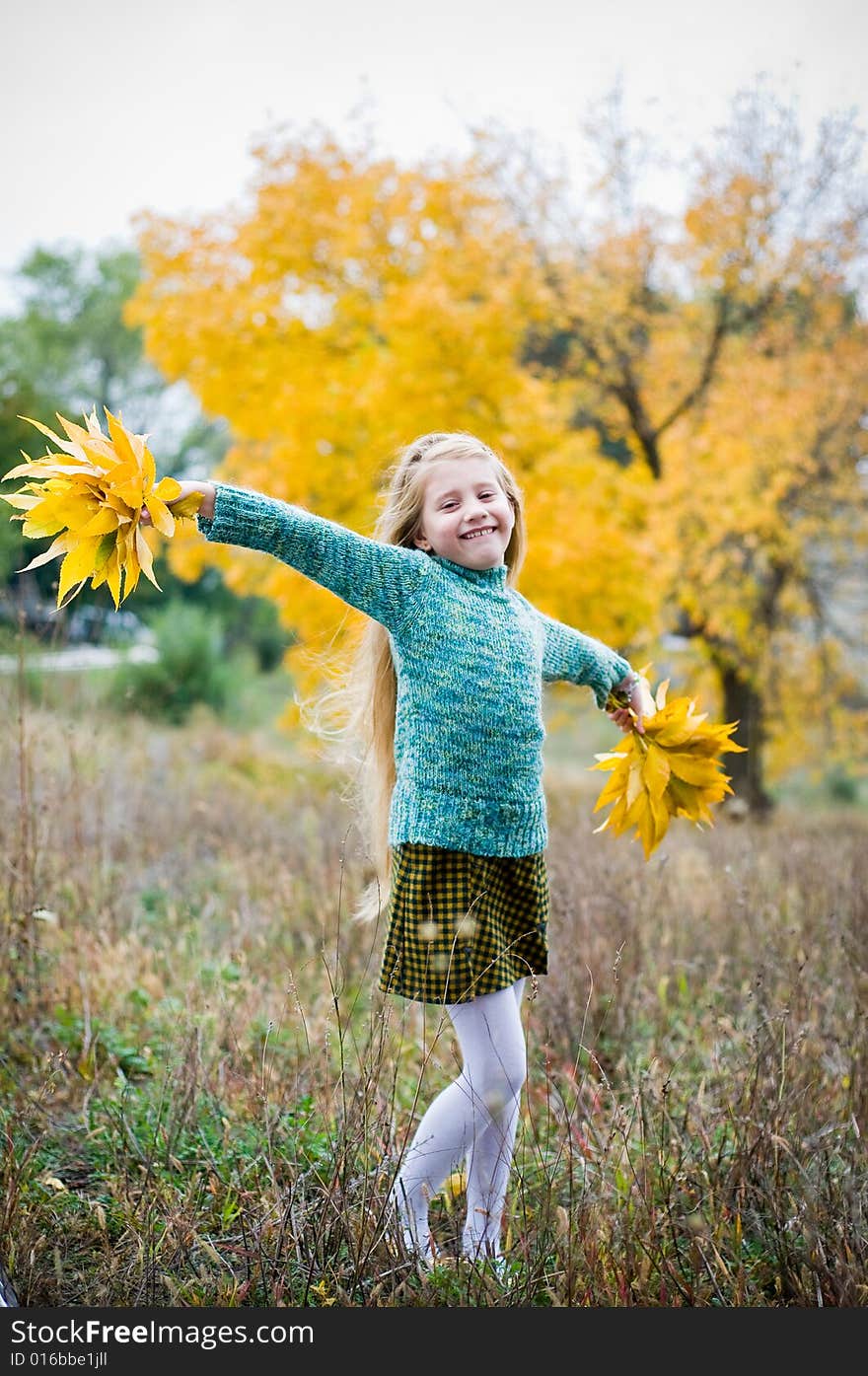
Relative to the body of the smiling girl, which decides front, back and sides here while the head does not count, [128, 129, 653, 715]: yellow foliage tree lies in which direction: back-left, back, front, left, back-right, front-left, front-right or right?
back-left

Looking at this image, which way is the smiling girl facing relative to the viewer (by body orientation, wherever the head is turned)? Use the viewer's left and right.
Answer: facing the viewer and to the right of the viewer

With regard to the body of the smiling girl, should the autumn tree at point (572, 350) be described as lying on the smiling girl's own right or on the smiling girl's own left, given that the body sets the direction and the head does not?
on the smiling girl's own left

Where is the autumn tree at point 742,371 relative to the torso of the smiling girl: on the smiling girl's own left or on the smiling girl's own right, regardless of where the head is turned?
on the smiling girl's own left
